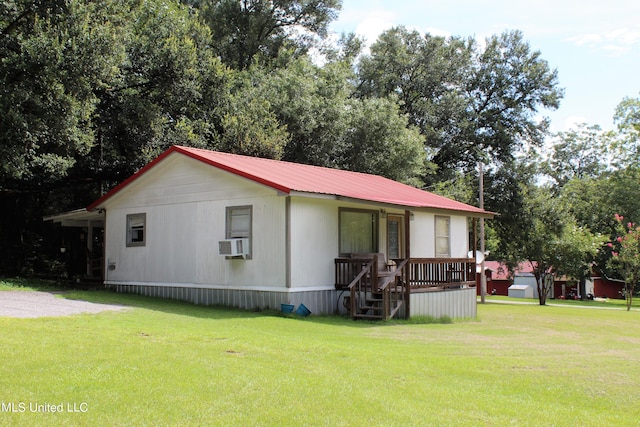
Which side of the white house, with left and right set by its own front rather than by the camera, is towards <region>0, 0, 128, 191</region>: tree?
back

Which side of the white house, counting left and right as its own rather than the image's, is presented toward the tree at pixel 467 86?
left

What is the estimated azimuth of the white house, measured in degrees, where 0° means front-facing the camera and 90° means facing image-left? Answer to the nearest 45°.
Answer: approximately 315°

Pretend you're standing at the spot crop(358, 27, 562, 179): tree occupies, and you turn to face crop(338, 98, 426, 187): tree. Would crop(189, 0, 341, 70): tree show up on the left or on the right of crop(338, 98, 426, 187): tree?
right

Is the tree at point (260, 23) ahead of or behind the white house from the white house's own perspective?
behind

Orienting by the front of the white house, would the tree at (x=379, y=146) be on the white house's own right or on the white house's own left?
on the white house's own left

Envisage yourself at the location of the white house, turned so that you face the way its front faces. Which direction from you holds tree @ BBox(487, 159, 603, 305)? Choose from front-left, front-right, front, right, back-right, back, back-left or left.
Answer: left

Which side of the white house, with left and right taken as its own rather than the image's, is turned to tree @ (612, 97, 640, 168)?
left

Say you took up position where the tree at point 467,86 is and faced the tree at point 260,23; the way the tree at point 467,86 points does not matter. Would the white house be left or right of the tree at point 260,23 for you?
left
